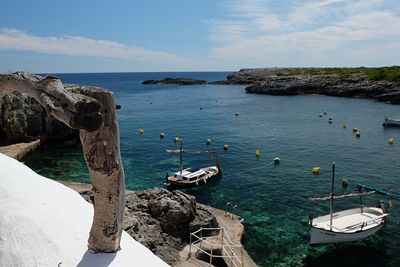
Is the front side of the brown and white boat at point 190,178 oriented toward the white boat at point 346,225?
no

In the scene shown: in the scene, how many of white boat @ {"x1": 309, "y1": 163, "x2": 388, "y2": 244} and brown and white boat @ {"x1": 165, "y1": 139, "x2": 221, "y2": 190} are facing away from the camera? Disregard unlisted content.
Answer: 0

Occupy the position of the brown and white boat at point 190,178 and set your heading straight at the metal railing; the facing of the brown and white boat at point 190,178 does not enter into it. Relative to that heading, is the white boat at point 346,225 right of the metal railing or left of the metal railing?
left

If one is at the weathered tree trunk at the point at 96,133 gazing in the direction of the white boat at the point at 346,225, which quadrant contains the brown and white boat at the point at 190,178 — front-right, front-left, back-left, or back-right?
front-left

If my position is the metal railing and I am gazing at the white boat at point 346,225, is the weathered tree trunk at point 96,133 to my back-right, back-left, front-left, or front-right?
back-right

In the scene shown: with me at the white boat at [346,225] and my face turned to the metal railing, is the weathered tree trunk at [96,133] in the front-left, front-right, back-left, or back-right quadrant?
front-left

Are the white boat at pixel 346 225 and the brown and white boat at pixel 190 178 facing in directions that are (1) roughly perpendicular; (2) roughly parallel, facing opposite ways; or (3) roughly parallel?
roughly parallel

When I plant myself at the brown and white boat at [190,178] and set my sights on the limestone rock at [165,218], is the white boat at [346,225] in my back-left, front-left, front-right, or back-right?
front-left
